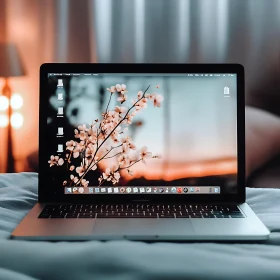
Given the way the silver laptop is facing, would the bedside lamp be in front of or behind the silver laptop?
behind

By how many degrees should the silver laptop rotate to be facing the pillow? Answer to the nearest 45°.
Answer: approximately 135° to its left

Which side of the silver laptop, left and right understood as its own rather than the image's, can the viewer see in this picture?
front

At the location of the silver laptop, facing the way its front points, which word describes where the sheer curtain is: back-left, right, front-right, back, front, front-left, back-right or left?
back
